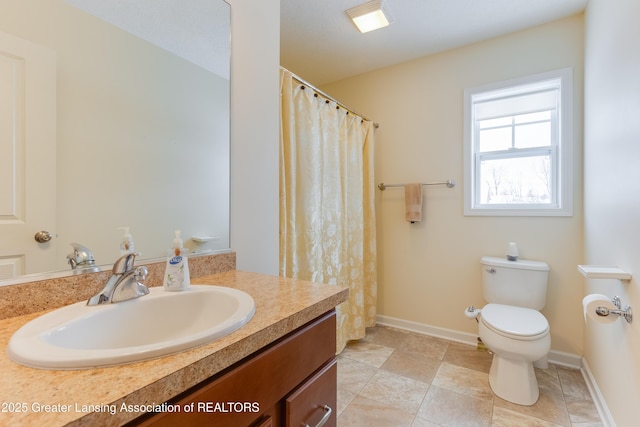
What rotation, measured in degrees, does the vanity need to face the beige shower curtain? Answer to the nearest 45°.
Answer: approximately 90° to its left

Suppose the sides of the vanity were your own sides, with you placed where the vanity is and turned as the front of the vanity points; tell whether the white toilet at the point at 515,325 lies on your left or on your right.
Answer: on your left

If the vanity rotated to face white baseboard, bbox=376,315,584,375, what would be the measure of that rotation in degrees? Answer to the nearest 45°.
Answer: approximately 90° to its left

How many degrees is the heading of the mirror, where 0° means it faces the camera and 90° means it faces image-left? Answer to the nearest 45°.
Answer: approximately 315°

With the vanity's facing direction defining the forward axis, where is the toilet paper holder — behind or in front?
in front

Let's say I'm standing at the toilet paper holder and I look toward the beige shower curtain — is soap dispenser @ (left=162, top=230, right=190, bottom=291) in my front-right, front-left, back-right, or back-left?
front-left

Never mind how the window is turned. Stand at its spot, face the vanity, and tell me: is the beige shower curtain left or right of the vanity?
right

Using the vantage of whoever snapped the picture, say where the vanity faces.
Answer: facing the viewer and to the right of the viewer

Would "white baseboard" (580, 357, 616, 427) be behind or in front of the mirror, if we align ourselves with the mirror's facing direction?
in front

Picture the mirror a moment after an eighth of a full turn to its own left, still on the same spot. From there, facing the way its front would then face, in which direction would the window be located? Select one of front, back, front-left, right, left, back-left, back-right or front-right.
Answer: front

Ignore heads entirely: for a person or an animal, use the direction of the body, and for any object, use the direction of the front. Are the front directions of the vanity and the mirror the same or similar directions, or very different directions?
same or similar directions

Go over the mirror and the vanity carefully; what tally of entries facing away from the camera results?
0

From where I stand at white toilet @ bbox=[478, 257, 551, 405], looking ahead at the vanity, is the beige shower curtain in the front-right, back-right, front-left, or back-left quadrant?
front-right

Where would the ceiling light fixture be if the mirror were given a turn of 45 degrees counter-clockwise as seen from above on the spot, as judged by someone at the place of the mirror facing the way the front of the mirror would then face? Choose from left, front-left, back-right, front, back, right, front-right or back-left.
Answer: front
